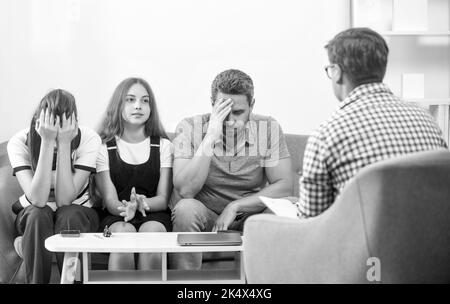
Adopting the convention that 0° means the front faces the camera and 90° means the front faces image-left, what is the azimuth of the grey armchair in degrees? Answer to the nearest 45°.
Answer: approximately 135°

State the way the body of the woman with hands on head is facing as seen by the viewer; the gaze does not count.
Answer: toward the camera

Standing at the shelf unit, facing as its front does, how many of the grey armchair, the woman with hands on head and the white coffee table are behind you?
0

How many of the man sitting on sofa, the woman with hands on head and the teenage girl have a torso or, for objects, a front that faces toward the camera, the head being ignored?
3

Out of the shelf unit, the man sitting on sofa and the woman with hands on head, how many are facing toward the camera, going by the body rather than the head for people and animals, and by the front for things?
3

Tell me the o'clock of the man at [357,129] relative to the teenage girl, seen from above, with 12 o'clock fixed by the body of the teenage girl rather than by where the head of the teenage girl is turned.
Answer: The man is roughly at 11 o'clock from the teenage girl.

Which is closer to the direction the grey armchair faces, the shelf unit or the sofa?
the sofa

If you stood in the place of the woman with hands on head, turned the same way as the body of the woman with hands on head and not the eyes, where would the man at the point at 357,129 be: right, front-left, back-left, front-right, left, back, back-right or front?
front-left

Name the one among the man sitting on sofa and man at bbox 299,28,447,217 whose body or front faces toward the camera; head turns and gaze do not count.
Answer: the man sitting on sofa

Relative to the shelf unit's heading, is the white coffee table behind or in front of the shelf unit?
in front

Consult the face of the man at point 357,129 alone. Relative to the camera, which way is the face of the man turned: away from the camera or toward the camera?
away from the camera

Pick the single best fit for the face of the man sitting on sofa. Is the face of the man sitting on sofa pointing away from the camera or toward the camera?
toward the camera

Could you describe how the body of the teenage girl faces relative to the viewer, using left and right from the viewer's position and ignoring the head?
facing the viewer
